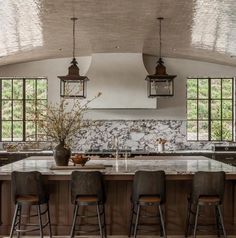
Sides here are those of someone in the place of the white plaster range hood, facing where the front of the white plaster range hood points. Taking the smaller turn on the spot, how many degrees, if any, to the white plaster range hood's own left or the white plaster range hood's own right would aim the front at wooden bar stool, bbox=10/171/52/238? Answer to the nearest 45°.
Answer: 0° — it already faces it

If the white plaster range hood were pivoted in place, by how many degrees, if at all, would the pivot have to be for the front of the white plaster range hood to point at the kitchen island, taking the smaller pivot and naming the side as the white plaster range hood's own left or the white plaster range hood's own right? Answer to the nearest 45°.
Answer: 0° — it already faces it

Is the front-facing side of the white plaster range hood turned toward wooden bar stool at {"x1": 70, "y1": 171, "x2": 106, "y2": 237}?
yes

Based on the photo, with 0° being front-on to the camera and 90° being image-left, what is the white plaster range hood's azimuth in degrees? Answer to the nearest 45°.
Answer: approximately 0°

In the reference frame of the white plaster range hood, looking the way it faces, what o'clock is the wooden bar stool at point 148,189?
The wooden bar stool is roughly at 12 o'clock from the white plaster range hood.
